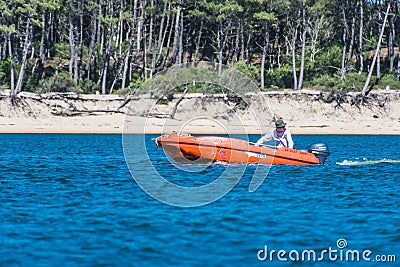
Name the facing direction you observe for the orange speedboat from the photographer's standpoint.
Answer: facing to the left of the viewer
